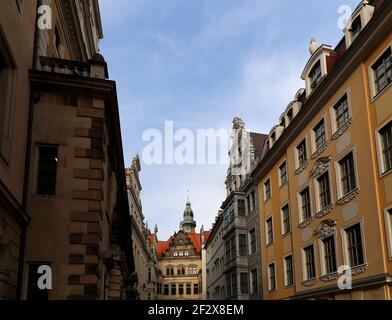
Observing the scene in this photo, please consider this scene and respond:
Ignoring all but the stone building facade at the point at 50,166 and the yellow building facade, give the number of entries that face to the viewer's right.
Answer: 1

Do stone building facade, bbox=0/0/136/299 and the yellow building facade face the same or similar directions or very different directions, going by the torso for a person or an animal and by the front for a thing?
very different directions

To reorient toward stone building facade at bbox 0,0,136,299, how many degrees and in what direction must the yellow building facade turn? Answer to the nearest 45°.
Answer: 0° — it already faces it

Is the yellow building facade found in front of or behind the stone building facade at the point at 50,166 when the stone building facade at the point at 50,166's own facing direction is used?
in front

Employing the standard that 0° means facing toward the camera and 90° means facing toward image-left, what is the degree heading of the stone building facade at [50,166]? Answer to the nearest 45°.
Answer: approximately 270°

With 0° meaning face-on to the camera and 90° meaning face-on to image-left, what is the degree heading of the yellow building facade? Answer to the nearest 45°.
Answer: approximately 45°
